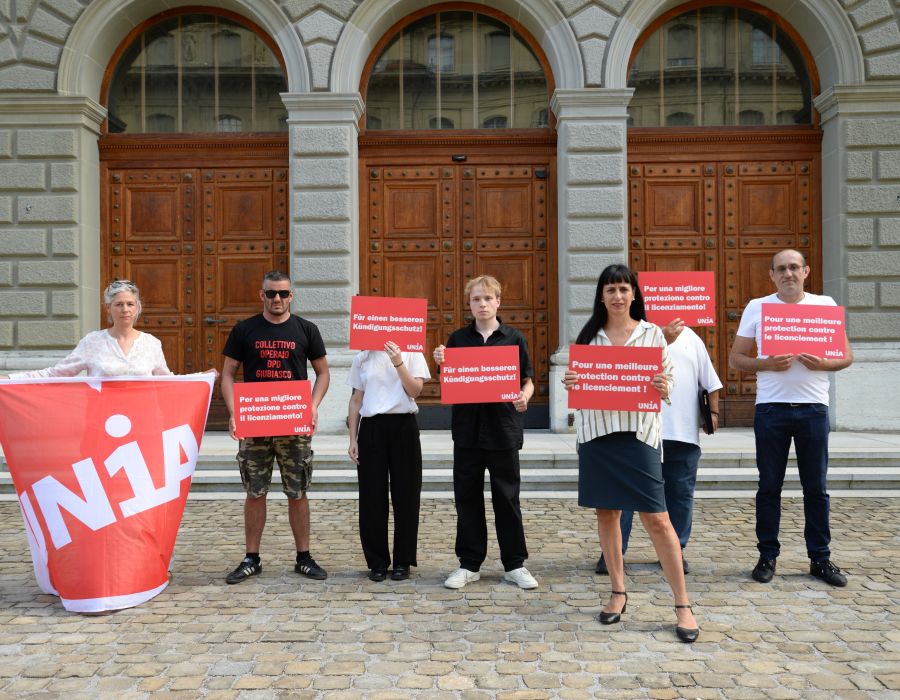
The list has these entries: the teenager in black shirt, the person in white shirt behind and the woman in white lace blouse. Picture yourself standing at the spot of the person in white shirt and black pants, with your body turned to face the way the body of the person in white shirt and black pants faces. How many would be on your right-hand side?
1

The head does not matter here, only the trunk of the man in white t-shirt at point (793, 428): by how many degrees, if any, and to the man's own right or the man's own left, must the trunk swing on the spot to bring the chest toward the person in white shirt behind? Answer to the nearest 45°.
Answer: approximately 90° to the man's own right

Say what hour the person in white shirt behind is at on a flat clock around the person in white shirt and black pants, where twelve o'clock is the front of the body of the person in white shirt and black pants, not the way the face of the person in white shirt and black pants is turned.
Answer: The person in white shirt behind is roughly at 9 o'clock from the person in white shirt and black pants.

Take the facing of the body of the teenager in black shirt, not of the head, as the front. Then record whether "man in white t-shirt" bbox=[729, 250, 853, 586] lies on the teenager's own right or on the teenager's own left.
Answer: on the teenager's own left
